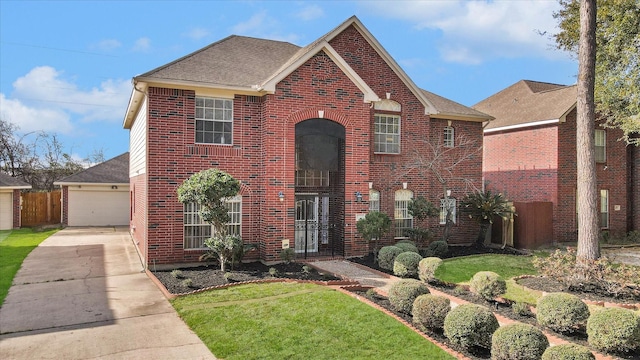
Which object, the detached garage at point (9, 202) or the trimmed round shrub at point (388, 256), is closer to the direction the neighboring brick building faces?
the trimmed round shrub

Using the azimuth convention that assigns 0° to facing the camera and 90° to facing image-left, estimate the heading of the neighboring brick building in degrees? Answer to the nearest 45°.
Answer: approximately 315°

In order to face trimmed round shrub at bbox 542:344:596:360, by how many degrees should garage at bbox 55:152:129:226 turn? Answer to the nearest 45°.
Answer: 0° — it already faces it

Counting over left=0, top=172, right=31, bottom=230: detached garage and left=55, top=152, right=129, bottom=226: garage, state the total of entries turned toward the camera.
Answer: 2

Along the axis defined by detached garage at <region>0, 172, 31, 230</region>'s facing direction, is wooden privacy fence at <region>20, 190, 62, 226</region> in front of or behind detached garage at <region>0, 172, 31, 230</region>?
behind

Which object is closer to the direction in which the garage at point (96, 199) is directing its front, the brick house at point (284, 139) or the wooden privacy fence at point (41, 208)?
the brick house

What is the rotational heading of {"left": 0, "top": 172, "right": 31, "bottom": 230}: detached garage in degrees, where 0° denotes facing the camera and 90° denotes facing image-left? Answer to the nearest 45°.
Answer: approximately 0°

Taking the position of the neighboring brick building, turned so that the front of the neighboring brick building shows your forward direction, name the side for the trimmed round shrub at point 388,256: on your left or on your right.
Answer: on your right
